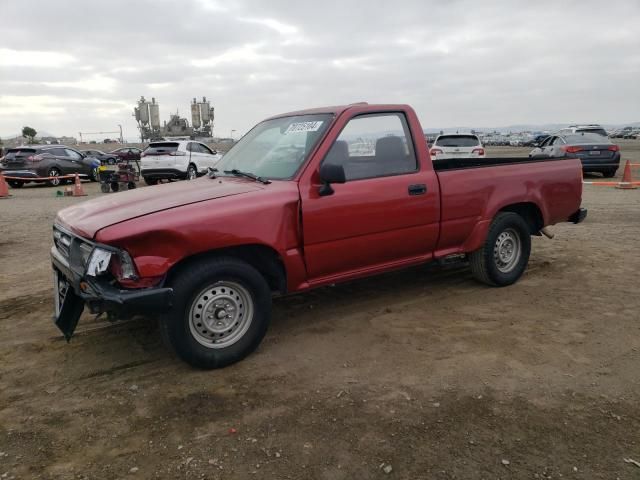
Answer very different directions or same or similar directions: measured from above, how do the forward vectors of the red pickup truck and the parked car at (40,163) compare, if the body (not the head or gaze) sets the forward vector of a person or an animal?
very different directions

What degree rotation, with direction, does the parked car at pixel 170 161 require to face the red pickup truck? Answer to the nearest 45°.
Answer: approximately 135° to its right

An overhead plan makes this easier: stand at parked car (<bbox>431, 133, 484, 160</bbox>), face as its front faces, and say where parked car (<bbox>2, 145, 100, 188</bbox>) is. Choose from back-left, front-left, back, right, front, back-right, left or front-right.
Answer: left

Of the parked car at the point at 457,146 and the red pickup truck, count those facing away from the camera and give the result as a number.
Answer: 1

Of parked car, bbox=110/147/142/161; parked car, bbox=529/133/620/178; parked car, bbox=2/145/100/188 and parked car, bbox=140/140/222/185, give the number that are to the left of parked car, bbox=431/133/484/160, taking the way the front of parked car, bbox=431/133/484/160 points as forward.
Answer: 3

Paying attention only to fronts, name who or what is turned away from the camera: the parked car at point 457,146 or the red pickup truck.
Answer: the parked car

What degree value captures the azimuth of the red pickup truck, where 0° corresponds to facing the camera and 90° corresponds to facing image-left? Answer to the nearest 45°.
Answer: approximately 45°

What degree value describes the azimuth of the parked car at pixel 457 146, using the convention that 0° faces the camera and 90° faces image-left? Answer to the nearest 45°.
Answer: approximately 180°

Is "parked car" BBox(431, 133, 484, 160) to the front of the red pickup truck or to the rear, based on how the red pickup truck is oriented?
to the rear

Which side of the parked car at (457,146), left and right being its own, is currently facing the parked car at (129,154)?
left
